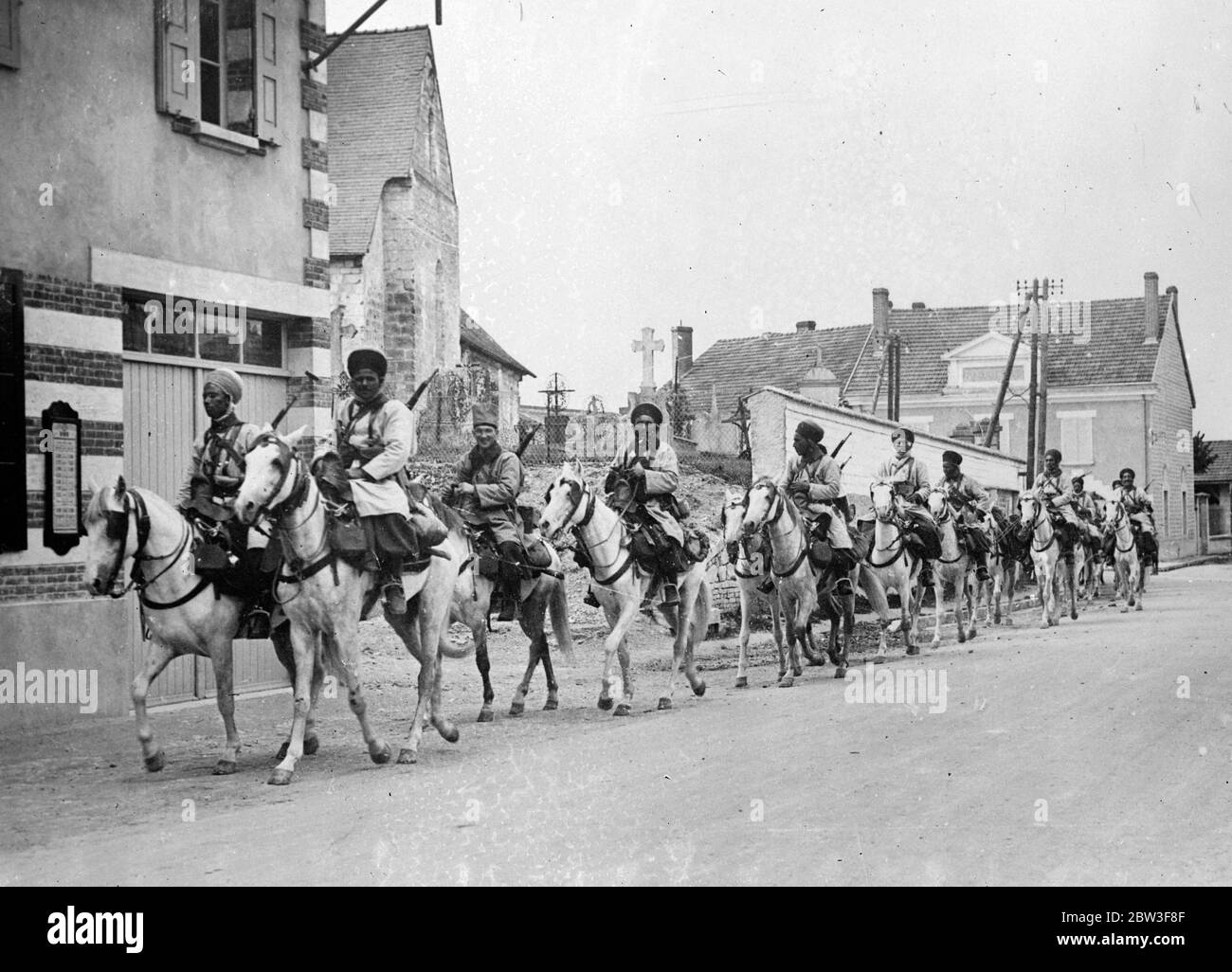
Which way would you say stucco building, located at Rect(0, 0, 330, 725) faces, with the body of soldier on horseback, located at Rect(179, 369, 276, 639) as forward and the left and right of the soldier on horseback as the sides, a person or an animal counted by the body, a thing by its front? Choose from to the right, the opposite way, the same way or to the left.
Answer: to the left

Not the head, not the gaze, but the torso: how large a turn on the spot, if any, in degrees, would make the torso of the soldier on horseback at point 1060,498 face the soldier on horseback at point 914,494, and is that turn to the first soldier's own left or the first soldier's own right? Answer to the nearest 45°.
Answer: approximately 45° to the first soldier's own left

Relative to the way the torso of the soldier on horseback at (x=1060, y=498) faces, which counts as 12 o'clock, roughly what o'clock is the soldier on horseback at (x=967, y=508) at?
the soldier on horseback at (x=967, y=508) is roughly at 11 o'clock from the soldier on horseback at (x=1060, y=498).

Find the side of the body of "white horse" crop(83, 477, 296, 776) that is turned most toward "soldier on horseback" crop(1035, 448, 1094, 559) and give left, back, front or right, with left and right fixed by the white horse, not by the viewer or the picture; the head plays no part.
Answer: back

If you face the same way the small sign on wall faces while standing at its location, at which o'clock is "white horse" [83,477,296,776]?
The white horse is roughly at 1 o'clock from the small sign on wall.

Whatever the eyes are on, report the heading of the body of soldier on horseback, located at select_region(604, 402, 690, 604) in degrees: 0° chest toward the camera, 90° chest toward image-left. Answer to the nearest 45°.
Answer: approximately 45°

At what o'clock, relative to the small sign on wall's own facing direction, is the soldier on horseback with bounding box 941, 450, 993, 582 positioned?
The soldier on horseback is roughly at 10 o'clock from the small sign on wall.

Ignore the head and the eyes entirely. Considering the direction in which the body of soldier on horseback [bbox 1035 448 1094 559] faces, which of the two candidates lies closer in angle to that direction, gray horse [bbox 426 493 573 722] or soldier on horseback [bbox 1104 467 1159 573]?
the gray horse
